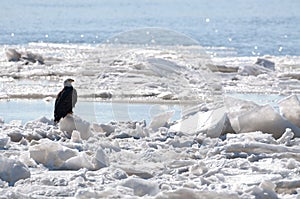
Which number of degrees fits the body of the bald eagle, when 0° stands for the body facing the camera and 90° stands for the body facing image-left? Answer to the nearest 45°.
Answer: approximately 270°
